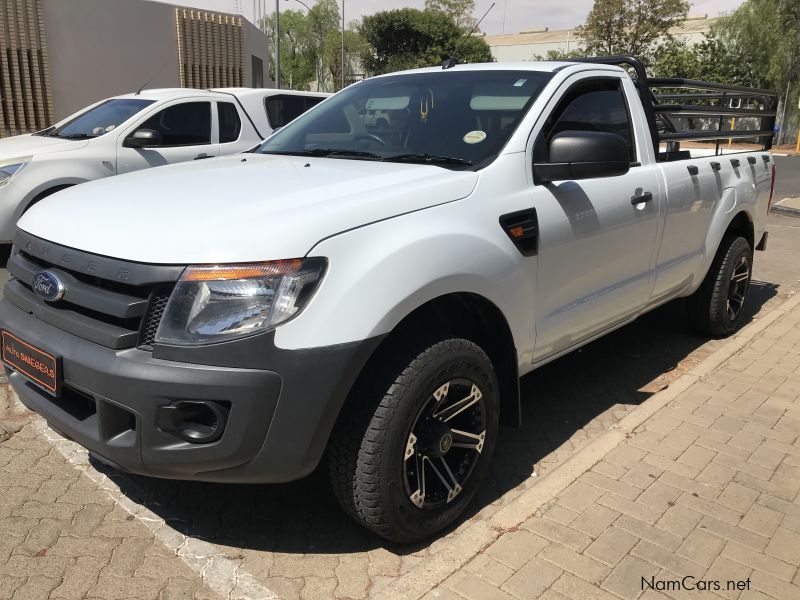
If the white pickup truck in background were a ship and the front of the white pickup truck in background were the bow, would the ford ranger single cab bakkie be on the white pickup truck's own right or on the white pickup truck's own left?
on the white pickup truck's own left

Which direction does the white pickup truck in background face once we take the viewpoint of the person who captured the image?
facing the viewer and to the left of the viewer

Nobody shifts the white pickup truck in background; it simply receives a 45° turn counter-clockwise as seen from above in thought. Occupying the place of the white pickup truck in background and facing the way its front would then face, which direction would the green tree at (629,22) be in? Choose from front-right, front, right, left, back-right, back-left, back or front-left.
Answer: back-left

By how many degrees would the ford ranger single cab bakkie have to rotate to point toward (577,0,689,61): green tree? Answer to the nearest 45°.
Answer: approximately 135° to its right

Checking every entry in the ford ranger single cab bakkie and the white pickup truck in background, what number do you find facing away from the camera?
0

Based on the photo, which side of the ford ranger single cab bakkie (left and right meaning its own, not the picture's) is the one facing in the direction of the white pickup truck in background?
right
